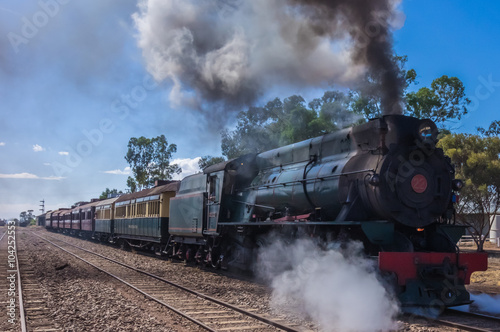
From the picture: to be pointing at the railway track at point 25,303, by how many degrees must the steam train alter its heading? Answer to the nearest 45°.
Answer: approximately 135° to its right

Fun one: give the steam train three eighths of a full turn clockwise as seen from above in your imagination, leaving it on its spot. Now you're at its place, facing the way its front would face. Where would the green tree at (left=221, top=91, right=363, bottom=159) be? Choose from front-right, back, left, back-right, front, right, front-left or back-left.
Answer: right

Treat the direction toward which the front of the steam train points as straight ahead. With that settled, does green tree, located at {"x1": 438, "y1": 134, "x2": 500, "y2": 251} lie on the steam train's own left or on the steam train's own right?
on the steam train's own left
